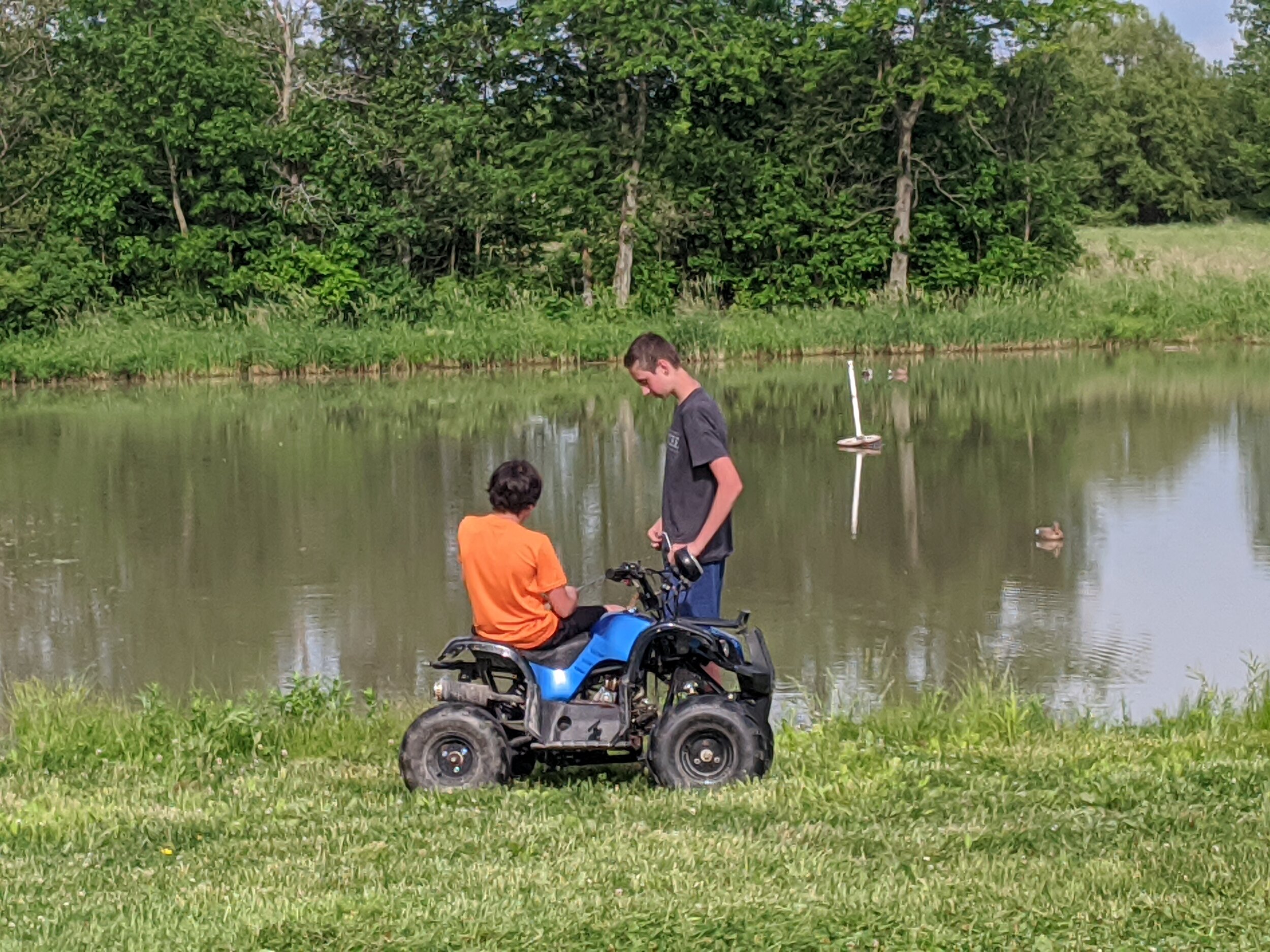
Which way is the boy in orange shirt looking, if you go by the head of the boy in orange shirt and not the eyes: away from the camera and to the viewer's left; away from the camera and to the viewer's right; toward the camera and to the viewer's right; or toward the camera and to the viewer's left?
away from the camera and to the viewer's right

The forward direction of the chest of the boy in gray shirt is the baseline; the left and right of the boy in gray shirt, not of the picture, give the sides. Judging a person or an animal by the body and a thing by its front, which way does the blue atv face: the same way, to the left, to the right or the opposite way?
the opposite way

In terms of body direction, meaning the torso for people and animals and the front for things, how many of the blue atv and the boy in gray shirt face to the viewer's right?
1

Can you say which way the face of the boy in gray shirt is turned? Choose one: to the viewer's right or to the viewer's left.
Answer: to the viewer's left

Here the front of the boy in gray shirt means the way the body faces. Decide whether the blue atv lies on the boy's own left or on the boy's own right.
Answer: on the boy's own left

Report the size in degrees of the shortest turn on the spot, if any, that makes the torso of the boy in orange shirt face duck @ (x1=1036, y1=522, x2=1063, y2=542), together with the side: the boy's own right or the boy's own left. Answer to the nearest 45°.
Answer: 0° — they already face it

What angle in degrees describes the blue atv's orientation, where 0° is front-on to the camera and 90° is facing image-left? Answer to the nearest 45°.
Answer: approximately 270°

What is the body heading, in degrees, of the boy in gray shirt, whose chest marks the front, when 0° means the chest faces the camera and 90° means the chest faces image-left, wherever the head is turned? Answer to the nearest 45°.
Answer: approximately 90°

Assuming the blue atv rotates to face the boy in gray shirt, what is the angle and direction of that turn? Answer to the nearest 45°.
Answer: approximately 90° to its left

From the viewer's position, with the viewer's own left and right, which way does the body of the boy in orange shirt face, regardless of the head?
facing away from the viewer and to the right of the viewer
